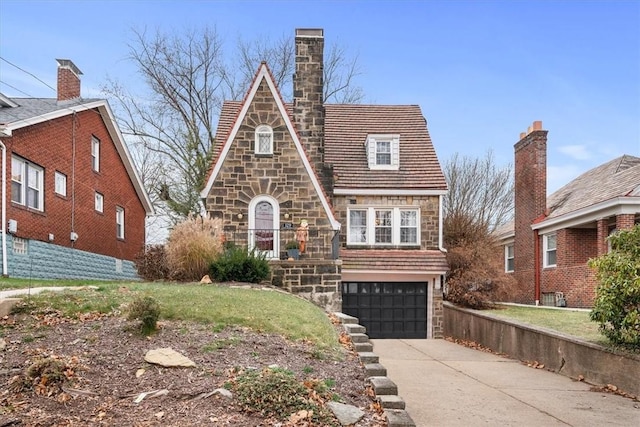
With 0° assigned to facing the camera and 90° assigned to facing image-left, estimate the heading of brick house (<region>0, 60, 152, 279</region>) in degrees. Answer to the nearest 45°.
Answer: approximately 45°

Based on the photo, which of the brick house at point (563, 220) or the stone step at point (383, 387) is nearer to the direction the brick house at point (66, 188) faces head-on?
the stone step

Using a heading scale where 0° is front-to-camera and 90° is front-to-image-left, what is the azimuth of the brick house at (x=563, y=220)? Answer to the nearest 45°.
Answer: approximately 315°

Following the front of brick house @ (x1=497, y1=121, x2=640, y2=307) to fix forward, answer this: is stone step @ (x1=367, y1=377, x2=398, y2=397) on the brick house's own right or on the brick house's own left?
on the brick house's own right

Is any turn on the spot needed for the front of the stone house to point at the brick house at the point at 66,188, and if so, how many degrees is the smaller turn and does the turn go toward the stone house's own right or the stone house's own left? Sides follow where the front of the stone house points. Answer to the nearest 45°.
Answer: approximately 90° to the stone house's own right
